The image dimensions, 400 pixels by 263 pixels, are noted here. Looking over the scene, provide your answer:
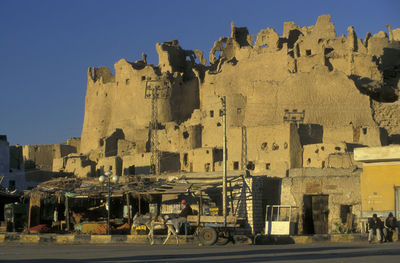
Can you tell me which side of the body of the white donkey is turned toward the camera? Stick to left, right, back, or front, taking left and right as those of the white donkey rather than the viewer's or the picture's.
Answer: left

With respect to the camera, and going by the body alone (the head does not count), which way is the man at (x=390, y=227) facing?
toward the camera

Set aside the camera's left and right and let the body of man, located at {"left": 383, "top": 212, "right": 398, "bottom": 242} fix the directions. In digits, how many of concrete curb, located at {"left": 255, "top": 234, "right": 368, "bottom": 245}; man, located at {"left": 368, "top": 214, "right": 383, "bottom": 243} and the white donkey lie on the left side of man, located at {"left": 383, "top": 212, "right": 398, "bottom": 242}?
0

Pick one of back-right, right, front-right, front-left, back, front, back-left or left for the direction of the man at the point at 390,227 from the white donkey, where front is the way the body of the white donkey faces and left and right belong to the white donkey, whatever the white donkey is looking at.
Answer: back

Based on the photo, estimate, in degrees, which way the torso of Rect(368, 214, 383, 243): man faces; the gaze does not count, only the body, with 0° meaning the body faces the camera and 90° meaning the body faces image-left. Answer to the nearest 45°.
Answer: approximately 0°

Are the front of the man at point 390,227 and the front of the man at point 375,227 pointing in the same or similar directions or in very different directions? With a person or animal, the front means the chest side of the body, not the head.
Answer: same or similar directions

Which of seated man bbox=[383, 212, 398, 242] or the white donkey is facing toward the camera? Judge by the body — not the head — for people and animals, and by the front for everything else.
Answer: the seated man

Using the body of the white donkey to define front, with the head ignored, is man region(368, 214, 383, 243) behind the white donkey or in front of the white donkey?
behind
